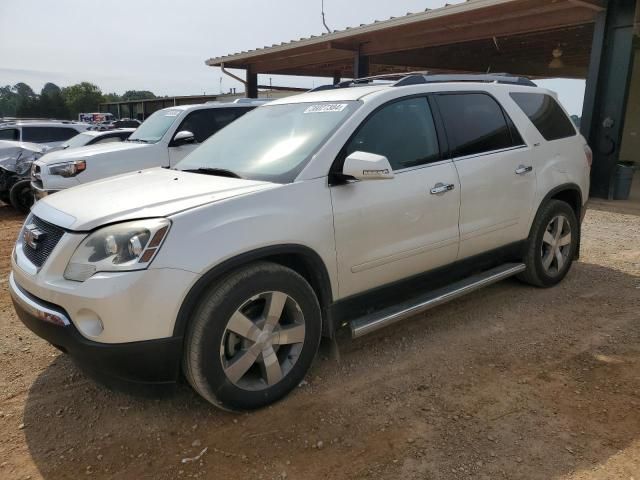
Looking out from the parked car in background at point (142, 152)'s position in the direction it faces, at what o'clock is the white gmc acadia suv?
The white gmc acadia suv is roughly at 10 o'clock from the parked car in background.

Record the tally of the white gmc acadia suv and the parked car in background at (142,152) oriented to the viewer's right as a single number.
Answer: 0

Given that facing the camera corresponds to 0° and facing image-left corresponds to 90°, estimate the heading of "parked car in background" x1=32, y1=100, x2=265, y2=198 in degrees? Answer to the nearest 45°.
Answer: approximately 45°

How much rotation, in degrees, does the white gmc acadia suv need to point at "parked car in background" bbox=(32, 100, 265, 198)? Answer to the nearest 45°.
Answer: approximately 90° to its right

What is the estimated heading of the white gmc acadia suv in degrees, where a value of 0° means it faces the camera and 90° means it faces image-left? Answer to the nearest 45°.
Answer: approximately 45°

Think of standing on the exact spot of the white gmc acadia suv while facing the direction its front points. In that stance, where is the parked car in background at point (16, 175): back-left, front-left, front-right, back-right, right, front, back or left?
right

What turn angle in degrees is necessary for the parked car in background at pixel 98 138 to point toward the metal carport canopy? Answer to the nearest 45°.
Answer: approximately 135° to its left

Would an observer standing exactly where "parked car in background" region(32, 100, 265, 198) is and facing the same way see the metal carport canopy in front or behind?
behind

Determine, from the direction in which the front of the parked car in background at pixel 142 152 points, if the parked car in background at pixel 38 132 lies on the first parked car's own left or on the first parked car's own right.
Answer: on the first parked car's own right

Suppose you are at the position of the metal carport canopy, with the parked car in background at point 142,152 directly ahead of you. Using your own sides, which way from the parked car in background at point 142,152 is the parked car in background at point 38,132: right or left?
right

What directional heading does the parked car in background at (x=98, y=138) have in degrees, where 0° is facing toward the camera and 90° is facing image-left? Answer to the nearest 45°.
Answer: approximately 45°

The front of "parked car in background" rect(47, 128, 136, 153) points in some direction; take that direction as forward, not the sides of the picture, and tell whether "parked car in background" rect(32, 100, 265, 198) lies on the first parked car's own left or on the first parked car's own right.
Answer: on the first parked car's own left
